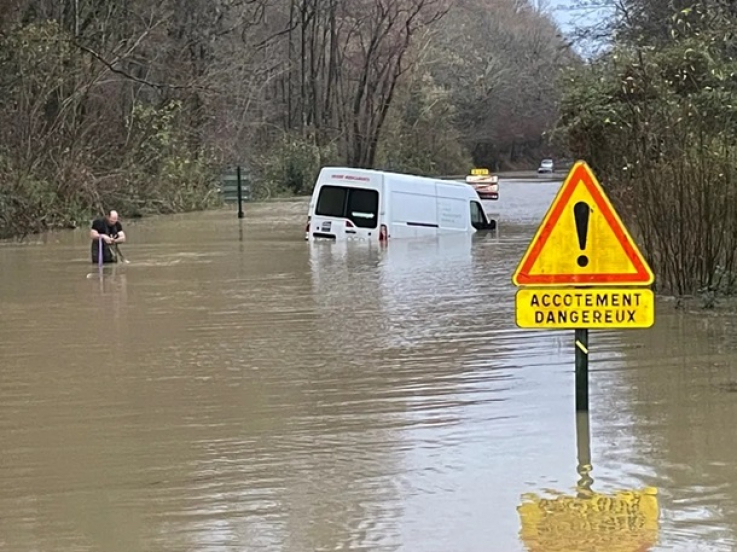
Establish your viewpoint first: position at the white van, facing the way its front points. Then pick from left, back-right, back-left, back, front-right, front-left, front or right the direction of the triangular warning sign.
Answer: back-right

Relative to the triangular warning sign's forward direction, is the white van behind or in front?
behind

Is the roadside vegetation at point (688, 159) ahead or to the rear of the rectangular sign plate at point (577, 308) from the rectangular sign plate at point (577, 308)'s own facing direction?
to the rear

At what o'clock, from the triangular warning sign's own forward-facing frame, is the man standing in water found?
The man standing in water is roughly at 5 o'clock from the triangular warning sign.

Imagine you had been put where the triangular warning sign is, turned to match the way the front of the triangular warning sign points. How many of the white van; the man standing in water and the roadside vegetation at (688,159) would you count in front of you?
0

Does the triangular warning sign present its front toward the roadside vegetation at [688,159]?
no

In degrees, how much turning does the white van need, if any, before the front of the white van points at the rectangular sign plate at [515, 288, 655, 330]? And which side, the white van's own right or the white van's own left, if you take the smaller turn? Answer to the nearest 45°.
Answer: approximately 135° to the white van's own right

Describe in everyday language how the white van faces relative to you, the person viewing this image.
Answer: facing away from the viewer and to the right of the viewer

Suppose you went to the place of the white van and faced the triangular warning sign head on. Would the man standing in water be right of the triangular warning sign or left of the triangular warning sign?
right

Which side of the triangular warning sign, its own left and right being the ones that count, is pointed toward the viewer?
front

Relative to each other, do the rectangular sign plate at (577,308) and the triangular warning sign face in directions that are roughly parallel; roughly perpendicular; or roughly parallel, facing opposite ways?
roughly parallel

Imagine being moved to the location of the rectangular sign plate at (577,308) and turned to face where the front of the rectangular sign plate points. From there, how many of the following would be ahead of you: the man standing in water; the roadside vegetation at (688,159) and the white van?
0

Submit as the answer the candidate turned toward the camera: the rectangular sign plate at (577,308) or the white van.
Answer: the rectangular sign plate

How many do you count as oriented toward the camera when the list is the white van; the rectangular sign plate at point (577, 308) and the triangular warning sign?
2

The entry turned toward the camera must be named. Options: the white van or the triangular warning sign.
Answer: the triangular warning sign

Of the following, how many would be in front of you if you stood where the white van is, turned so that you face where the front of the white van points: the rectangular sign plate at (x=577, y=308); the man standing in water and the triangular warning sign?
0

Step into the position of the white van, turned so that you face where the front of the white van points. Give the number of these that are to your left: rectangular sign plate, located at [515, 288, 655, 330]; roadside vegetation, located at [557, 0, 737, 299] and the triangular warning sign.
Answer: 0
